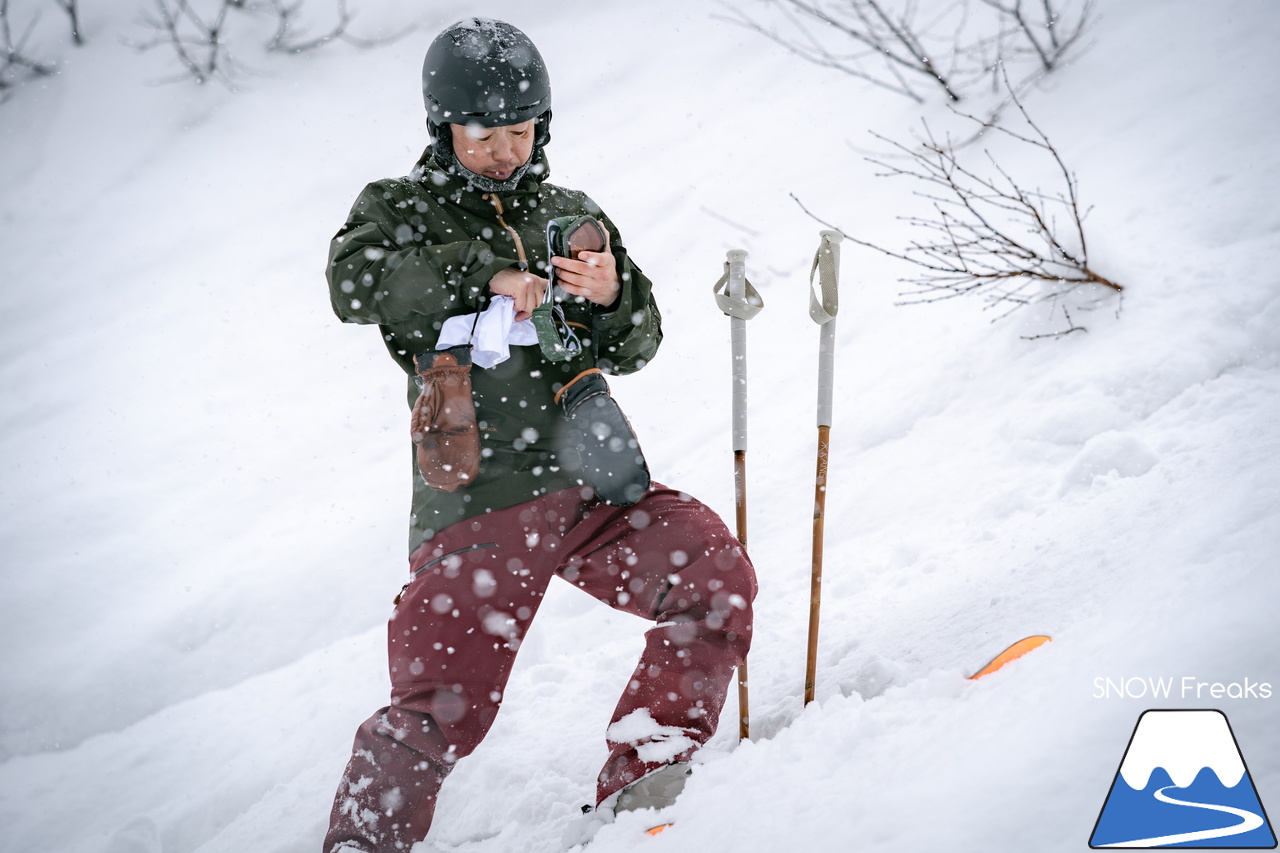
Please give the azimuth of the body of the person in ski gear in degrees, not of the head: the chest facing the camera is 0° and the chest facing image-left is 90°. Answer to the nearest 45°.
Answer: approximately 0°

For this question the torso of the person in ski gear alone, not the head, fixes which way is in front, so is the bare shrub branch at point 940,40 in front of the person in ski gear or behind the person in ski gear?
behind

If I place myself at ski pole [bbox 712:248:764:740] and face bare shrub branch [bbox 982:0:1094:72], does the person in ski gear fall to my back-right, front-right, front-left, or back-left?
back-left
